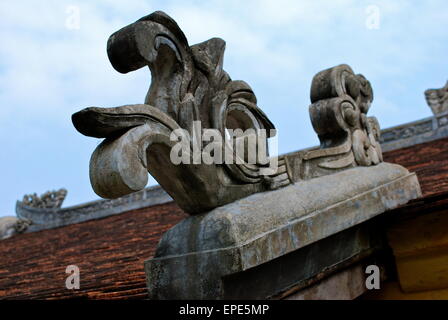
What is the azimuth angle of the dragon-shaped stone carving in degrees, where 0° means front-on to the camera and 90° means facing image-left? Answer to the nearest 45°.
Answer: approximately 45°
